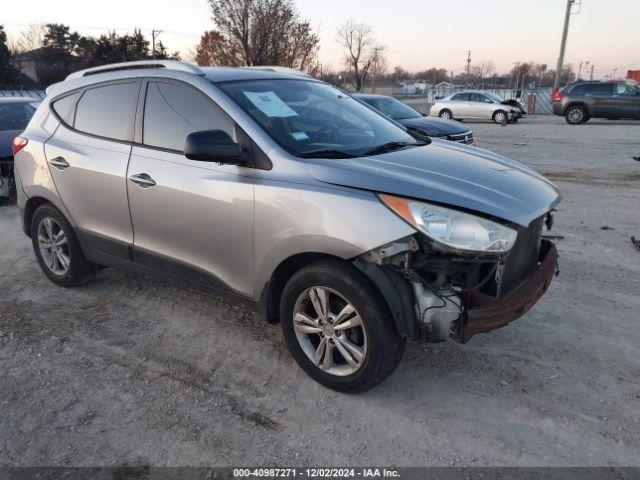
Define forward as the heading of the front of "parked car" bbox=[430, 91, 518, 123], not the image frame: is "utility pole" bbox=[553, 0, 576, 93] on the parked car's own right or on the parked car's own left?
on the parked car's own left

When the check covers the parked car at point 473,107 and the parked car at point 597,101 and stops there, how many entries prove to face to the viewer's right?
2

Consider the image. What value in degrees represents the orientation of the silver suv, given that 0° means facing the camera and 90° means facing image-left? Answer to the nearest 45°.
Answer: approximately 315°

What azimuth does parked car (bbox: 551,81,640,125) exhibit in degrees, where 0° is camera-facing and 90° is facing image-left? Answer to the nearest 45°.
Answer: approximately 270°

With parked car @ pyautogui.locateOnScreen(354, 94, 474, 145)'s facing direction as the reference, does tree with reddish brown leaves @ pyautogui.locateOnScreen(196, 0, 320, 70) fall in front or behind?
behind

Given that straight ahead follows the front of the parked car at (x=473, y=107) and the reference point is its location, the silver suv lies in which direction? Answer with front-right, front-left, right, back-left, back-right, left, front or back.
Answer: right

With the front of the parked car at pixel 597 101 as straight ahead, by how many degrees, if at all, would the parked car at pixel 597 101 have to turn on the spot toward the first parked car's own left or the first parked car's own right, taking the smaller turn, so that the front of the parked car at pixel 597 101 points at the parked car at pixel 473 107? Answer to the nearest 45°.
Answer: approximately 180°

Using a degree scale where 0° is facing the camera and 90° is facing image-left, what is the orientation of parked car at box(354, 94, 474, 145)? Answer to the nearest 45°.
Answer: approximately 315°

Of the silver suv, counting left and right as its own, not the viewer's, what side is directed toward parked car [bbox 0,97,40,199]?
back

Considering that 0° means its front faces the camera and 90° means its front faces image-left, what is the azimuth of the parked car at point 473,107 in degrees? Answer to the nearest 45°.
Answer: approximately 270°

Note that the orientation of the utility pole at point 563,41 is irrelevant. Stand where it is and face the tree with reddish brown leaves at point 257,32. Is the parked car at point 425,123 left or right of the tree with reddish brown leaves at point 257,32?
left

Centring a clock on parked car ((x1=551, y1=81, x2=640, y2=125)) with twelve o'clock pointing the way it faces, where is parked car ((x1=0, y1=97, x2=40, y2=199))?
parked car ((x1=0, y1=97, x2=40, y2=199)) is roughly at 4 o'clock from parked car ((x1=551, y1=81, x2=640, y2=125)).

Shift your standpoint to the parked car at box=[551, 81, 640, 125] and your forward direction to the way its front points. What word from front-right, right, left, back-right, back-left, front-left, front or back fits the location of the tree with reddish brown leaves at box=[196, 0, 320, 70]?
back
